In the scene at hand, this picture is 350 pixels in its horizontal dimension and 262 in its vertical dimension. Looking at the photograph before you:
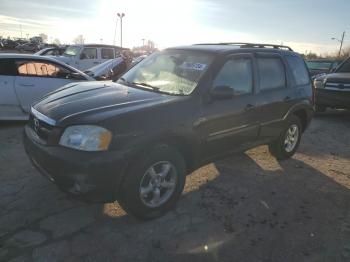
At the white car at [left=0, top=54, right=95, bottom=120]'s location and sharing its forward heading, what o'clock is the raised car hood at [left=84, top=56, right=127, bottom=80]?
The raised car hood is roughly at 10 o'clock from the white car.

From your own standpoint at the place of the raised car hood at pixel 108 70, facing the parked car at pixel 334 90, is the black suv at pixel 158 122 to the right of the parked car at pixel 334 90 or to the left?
right

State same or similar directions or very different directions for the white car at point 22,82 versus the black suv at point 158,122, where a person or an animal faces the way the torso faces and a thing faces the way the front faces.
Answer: very different directions

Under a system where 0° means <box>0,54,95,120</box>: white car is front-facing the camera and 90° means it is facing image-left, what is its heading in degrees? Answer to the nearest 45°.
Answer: approximately 270°

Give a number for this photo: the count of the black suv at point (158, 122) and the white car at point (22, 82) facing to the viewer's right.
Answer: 1

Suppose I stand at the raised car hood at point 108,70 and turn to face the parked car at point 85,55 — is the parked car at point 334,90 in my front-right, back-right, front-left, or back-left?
back-right

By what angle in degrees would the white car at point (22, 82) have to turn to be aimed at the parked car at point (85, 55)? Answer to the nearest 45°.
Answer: approximately 90° to its left
